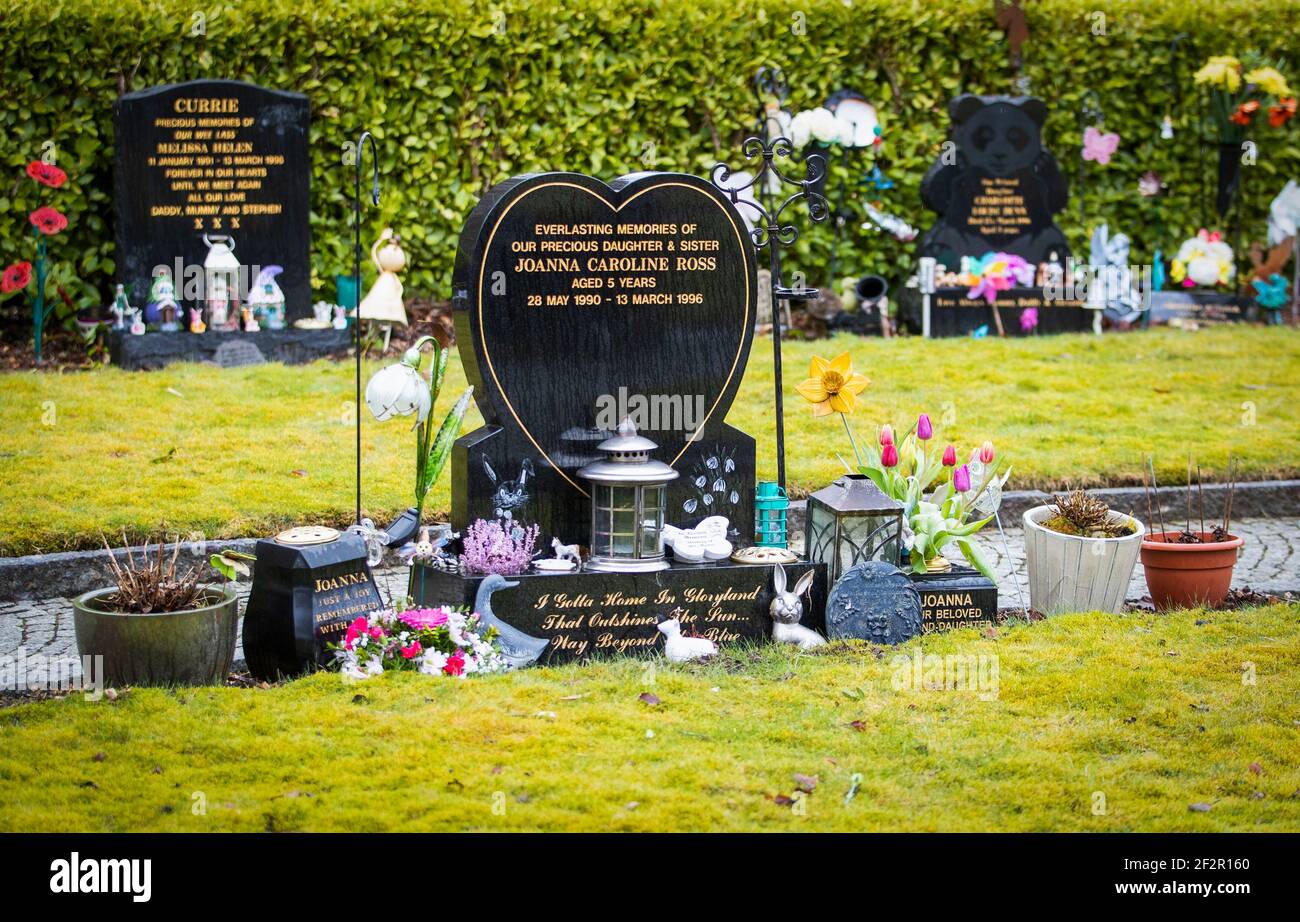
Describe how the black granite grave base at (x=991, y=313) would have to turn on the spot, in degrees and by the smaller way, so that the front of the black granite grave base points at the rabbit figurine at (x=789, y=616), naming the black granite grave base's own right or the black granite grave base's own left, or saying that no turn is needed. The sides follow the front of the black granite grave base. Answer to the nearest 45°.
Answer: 0° — it already faces it

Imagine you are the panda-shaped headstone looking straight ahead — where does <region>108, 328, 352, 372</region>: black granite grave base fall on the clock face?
The black granite grave base is roughly at 2 o'clock from the panda-shaped headstone.

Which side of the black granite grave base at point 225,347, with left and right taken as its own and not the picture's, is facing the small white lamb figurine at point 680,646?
front

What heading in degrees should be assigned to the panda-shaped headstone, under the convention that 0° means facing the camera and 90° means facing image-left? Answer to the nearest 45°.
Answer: approximately 0°

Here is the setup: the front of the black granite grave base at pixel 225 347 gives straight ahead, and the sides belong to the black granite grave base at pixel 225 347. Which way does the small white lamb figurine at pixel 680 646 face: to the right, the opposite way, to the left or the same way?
to the right

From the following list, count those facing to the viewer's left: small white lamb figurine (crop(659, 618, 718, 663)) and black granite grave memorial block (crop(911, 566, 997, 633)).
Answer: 1

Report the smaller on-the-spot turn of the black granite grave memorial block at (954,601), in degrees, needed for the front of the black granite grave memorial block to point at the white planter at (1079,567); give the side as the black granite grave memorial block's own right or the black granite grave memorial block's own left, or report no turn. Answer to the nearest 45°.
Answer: approximately 135° to the black granite grave memorial block's own left

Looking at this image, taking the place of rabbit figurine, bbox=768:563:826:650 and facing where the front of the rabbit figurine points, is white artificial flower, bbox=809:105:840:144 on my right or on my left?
on my left

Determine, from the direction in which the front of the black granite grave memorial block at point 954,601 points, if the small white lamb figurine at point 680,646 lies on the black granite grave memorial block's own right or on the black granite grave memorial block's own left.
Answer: on the black granite grave memorial block's own right

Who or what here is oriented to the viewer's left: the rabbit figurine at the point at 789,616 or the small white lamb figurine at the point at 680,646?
the small white lamb figurine

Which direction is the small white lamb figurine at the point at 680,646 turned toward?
to the viewer's left

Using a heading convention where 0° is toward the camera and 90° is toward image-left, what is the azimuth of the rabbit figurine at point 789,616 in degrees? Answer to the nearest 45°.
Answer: approximately 45°

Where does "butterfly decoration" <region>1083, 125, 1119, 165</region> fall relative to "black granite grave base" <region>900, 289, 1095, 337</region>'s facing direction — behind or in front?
behind
